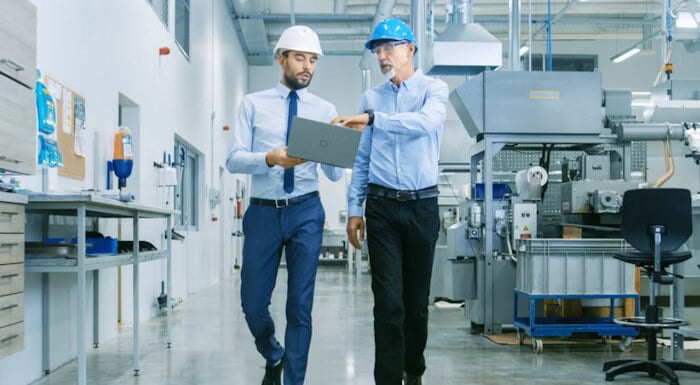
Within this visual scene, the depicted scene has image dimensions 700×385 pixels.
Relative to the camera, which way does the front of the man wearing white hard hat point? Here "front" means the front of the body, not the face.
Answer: toward the camera

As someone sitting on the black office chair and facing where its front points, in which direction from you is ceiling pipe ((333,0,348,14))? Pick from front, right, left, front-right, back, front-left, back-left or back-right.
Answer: front-left

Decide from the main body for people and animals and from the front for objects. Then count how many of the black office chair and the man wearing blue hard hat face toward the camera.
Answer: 1

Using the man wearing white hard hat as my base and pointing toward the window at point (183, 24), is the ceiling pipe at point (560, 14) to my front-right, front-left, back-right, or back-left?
front-right

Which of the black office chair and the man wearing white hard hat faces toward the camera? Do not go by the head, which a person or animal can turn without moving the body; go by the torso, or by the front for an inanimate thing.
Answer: the man wearing white hard hat

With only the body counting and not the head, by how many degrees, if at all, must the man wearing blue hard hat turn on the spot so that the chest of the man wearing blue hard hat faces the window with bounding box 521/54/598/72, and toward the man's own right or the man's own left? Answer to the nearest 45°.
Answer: approximately 180°

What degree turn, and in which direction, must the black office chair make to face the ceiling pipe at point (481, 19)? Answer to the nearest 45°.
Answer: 0° — it already faces it

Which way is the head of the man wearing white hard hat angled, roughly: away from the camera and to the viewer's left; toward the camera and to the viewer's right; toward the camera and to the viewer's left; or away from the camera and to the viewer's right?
toward the camera and to the viewer's right

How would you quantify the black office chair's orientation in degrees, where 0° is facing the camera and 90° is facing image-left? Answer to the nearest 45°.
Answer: approximately 180°

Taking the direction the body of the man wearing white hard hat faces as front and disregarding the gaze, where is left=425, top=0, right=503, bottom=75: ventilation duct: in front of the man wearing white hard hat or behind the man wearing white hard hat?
behind

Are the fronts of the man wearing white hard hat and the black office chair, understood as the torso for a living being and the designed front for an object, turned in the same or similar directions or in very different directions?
very different directions

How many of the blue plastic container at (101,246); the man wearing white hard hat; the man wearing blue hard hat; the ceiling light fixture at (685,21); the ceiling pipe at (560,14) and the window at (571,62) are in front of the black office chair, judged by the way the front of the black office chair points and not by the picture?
3

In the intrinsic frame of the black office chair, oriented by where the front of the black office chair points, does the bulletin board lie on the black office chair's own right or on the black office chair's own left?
on the black office chair's own left
